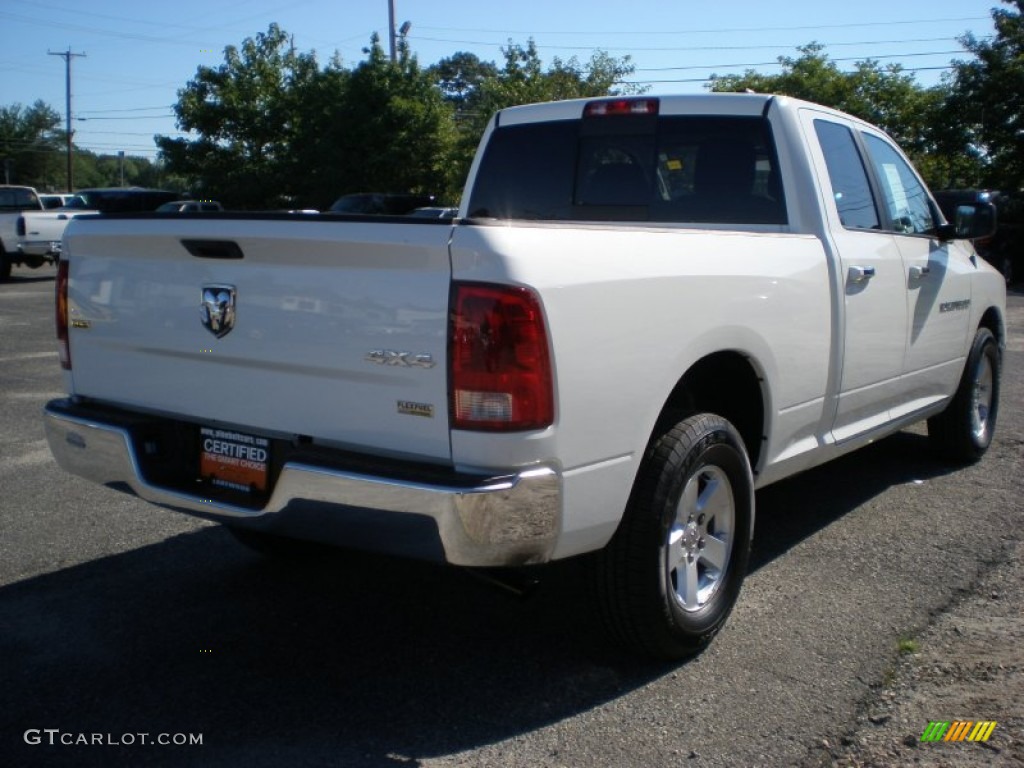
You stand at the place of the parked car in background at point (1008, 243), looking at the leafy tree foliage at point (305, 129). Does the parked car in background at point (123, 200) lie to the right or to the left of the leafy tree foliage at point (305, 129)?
left

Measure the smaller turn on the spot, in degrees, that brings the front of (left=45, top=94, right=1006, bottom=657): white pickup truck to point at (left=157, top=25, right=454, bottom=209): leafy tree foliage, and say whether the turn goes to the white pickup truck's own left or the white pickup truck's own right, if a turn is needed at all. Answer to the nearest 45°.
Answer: approximately 45° to the white pickup truck's own left

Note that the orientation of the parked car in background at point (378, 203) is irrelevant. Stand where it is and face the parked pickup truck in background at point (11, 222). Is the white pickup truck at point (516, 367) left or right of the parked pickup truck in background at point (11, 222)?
left

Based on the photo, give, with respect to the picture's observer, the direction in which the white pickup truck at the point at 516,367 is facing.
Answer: facing away from the viewer and to the right of the viewer

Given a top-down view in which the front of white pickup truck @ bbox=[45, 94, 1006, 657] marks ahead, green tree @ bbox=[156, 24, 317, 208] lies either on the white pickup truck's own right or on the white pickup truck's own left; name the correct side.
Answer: on the white pickup truck's own left

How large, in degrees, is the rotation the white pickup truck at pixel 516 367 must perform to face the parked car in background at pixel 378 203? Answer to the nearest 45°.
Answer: approximately 45° to its left
